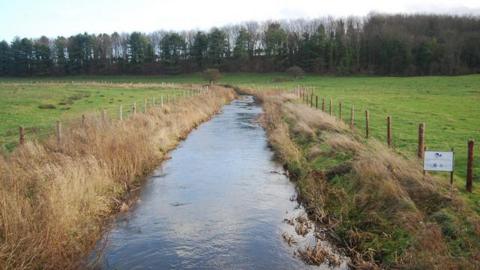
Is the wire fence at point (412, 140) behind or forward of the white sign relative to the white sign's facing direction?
behind

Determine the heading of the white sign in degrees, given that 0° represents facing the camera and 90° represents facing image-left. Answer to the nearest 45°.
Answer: approximately 0°
